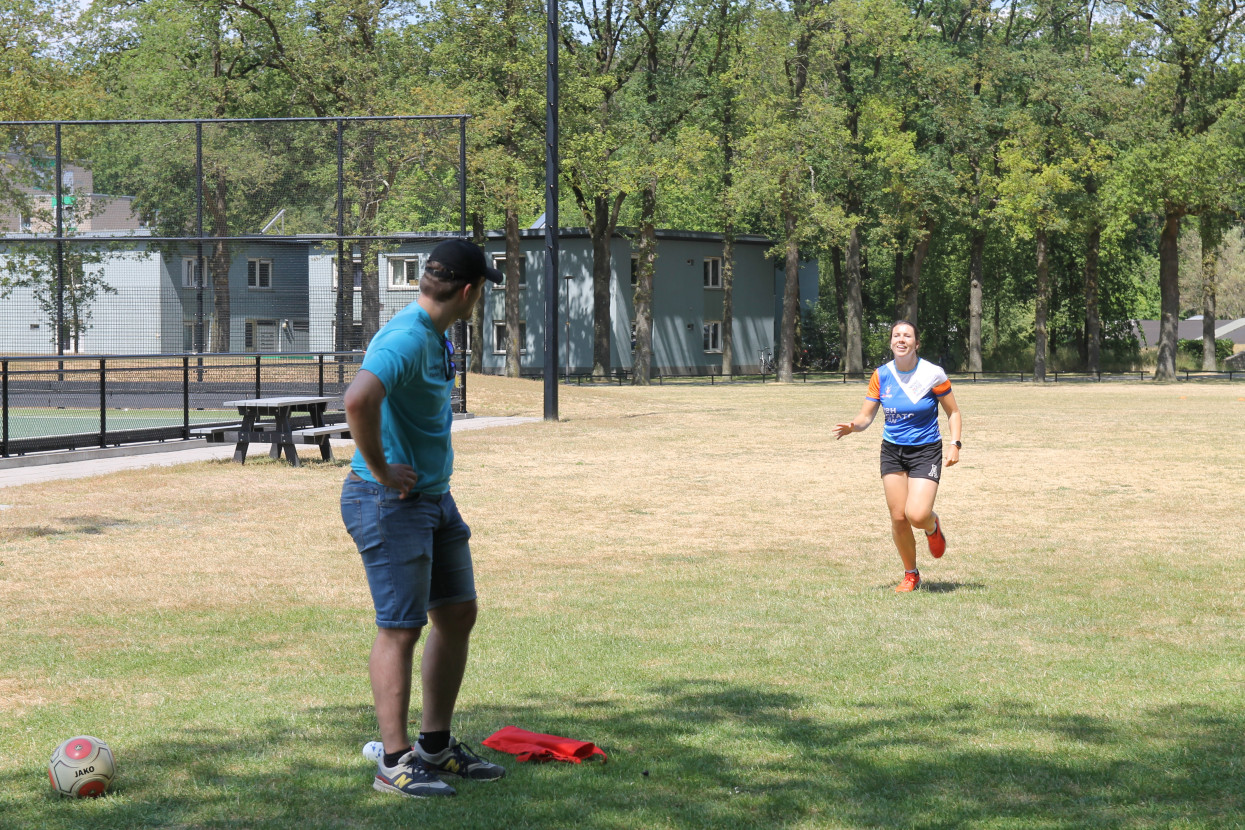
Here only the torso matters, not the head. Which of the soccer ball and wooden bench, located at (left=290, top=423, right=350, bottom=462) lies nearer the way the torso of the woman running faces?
the soccer ball

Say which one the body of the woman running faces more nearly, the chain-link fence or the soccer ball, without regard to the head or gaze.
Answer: the soccer ball

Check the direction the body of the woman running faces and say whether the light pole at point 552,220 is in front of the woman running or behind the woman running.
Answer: behind

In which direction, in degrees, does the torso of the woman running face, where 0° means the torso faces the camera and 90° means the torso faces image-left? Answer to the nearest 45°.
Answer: approximately 0°

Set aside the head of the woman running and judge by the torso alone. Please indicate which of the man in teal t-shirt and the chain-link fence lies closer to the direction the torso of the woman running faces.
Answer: the man in teal t-shirt

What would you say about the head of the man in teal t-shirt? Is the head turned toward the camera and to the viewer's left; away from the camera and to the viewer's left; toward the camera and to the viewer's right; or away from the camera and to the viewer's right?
away from the camera and to the viewer's right
